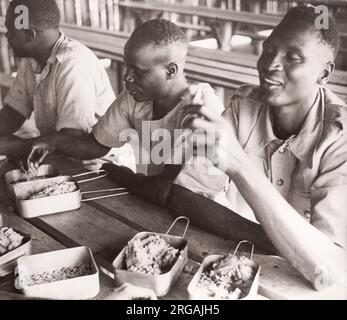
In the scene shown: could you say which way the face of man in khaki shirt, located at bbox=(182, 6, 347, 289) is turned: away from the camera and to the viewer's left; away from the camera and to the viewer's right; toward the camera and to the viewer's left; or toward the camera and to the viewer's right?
toward the camera and to the viewer's left

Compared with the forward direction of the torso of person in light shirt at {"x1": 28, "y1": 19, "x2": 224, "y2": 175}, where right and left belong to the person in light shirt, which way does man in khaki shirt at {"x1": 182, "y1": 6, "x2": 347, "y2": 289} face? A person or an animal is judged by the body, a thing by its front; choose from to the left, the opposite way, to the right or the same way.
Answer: the same way

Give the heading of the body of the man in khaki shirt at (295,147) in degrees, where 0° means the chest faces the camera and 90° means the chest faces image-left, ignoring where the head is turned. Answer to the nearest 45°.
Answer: approximately 45°

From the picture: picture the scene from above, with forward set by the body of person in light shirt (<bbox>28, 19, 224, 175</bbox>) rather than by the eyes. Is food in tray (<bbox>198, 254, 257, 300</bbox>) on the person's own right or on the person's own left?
on the person's own left

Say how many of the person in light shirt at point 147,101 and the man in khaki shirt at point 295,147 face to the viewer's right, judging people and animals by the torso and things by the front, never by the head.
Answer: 0

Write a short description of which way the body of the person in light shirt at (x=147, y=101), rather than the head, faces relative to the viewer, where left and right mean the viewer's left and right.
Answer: facing the viewer and to the left of the viewer

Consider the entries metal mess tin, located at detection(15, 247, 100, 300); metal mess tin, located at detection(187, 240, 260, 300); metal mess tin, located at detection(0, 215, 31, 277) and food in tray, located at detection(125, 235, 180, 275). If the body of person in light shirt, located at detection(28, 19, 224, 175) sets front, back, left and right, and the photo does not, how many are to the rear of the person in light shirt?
0

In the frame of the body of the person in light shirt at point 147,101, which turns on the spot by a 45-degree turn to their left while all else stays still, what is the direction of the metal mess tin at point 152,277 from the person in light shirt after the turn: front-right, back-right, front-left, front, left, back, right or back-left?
front

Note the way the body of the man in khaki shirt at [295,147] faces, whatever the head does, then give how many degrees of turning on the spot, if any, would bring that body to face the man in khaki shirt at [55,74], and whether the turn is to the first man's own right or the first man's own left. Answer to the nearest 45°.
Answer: approximately 90° to the first man's own right
